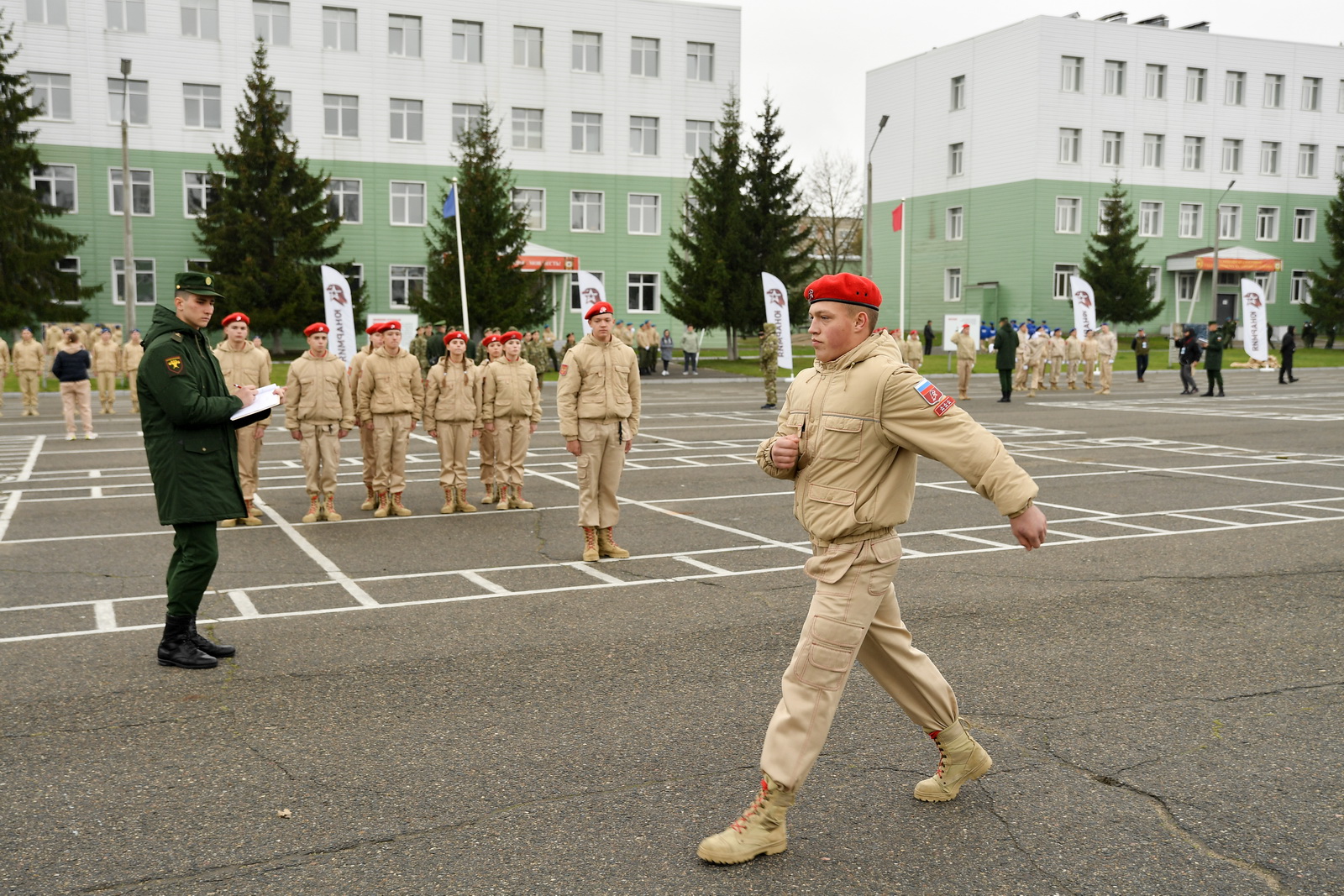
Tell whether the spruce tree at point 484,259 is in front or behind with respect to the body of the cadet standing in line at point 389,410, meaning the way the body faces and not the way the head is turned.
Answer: behind

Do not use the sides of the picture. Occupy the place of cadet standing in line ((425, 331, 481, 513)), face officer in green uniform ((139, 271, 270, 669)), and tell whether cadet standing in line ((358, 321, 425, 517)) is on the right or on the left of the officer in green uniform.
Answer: right

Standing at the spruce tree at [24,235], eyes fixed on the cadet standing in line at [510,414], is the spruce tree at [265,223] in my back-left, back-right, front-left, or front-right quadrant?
front-left

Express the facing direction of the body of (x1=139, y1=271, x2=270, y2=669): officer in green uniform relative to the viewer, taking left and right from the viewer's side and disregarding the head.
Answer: facing to the right of the viewer

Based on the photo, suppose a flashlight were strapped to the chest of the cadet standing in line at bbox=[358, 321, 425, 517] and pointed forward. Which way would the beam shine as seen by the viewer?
toward the camera

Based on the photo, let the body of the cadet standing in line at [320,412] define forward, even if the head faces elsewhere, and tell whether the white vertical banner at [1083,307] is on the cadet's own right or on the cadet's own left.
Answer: on the cadet's own left

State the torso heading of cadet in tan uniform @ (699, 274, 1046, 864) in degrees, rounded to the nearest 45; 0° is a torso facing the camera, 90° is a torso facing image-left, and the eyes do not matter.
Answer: approximately 45°

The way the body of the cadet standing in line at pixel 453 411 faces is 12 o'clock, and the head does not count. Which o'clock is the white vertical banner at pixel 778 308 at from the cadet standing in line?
The white vertical banner is roughly at 7 o'clock from the cadet standing in line.

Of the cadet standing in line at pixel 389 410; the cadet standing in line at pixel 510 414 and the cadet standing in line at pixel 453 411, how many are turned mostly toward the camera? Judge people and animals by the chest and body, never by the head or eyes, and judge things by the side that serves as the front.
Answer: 3

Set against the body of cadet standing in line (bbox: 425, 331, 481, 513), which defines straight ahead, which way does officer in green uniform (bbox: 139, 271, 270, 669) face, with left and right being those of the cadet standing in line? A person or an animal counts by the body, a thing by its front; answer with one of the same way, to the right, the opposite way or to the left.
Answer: to the left

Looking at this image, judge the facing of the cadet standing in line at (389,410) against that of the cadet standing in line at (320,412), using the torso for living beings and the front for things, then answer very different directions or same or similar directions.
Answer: same or similar directions

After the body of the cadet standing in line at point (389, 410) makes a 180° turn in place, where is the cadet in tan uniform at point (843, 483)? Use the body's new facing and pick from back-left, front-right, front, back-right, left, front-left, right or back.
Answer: back

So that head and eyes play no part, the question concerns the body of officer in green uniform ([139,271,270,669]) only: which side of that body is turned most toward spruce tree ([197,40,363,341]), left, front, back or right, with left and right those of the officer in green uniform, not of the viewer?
left

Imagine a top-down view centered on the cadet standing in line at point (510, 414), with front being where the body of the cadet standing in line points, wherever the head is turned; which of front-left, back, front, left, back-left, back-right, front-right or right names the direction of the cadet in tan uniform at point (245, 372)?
right

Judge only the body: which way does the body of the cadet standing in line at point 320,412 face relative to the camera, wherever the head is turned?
toward the camera

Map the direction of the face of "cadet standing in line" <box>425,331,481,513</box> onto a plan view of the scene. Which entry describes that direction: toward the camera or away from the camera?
toward the camera

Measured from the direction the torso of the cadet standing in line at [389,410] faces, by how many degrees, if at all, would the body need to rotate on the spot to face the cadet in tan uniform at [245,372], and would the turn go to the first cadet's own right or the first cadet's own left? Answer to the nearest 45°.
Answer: approximately 90° to the first cadet's own right

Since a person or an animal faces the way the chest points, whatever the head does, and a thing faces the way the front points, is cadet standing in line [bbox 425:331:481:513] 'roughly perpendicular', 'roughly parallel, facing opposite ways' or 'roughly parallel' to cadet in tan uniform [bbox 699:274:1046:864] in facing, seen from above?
roughly perpendicular

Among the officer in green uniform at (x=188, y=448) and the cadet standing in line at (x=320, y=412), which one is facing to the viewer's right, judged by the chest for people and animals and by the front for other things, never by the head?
the officer in green uniform

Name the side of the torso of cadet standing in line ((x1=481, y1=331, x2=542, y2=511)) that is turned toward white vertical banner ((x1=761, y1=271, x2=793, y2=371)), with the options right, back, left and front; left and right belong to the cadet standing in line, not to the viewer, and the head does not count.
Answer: back
